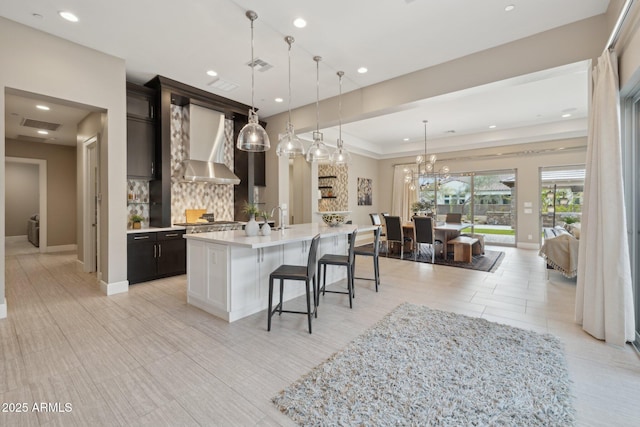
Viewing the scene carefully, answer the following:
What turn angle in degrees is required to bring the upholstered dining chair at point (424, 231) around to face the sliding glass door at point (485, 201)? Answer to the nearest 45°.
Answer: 0° — it already faces it

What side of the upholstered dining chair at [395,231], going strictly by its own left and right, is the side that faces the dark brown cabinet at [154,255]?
back

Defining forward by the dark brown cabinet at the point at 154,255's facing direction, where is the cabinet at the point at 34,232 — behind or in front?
behind

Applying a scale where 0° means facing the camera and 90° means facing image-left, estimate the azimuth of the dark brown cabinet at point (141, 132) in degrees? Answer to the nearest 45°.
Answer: approximately 315°

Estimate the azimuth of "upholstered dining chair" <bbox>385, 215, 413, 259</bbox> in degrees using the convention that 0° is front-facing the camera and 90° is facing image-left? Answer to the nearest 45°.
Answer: approximately 225°

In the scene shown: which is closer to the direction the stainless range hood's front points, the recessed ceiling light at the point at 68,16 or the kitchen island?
the kitchen island
